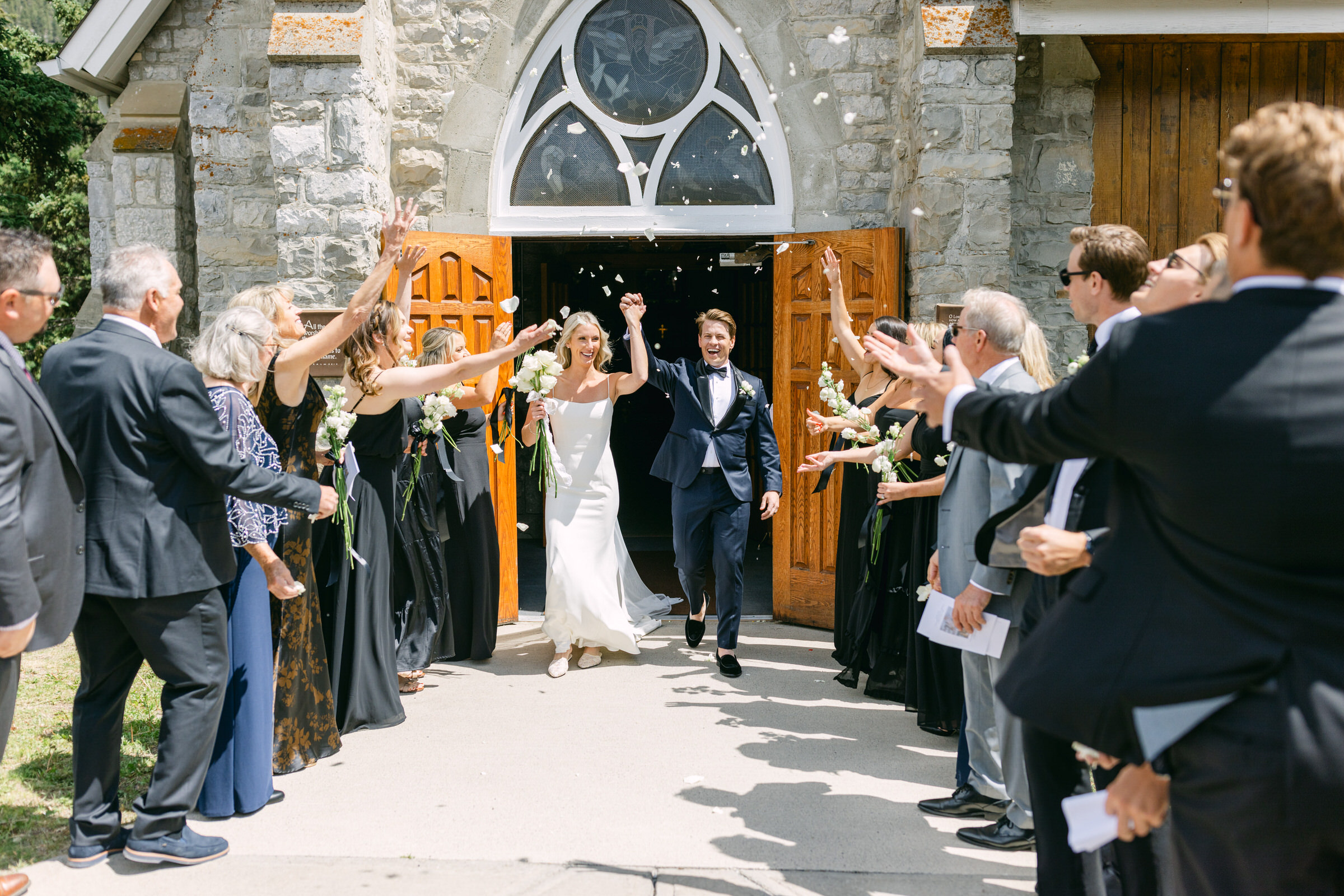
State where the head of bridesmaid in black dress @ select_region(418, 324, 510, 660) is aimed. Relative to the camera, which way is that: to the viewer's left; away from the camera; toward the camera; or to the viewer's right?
to the viewer's right

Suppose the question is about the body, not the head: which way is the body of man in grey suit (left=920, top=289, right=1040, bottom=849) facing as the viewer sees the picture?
to the viewer's left

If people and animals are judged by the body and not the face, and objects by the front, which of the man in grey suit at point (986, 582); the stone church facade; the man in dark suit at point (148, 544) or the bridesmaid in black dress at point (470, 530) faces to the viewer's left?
the man in grey suit

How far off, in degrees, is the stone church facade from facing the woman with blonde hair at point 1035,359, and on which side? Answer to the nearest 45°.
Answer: approximately 45° to its left

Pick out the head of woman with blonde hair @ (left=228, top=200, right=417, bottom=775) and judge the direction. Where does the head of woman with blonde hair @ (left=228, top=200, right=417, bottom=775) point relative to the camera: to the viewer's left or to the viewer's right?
to the viewer's right

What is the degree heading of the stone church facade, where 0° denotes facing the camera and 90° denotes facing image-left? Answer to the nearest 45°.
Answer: approximately 0°

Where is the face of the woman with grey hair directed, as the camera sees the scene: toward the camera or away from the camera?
away from the camera

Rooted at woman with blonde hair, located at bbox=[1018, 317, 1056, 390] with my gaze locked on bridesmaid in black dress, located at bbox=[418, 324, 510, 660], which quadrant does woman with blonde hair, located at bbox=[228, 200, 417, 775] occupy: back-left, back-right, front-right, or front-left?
front-left

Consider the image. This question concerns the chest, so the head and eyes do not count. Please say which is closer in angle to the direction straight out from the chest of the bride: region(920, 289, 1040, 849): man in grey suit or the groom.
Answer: the man in grey suit

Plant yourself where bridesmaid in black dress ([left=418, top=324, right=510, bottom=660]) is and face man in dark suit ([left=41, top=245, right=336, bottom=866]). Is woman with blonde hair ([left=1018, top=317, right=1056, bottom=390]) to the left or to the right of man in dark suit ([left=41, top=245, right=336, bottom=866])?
left

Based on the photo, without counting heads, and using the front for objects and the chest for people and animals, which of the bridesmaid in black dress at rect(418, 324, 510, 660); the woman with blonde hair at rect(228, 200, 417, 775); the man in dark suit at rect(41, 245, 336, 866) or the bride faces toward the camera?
the bride

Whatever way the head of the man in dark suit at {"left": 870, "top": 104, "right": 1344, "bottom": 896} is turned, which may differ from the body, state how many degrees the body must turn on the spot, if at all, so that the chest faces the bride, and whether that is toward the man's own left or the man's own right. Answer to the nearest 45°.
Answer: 0° — they already face them

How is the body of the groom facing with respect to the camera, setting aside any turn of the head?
toward the camera

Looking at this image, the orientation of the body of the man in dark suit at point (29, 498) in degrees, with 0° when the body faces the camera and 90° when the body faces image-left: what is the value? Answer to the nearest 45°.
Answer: approximately 270°

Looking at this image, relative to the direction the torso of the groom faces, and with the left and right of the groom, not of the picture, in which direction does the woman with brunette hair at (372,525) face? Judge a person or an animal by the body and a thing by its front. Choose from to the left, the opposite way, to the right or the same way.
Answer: to the left

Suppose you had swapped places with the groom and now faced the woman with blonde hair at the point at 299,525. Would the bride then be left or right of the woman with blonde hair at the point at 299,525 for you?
right

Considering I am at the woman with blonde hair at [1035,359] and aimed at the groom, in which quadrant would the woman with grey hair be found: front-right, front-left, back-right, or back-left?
front-left

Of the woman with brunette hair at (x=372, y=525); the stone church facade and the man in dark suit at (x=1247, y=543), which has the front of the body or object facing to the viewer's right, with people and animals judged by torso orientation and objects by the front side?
the woman with brunette hair

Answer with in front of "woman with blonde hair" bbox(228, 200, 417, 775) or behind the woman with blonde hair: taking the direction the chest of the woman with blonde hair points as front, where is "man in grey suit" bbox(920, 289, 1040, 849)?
in front
